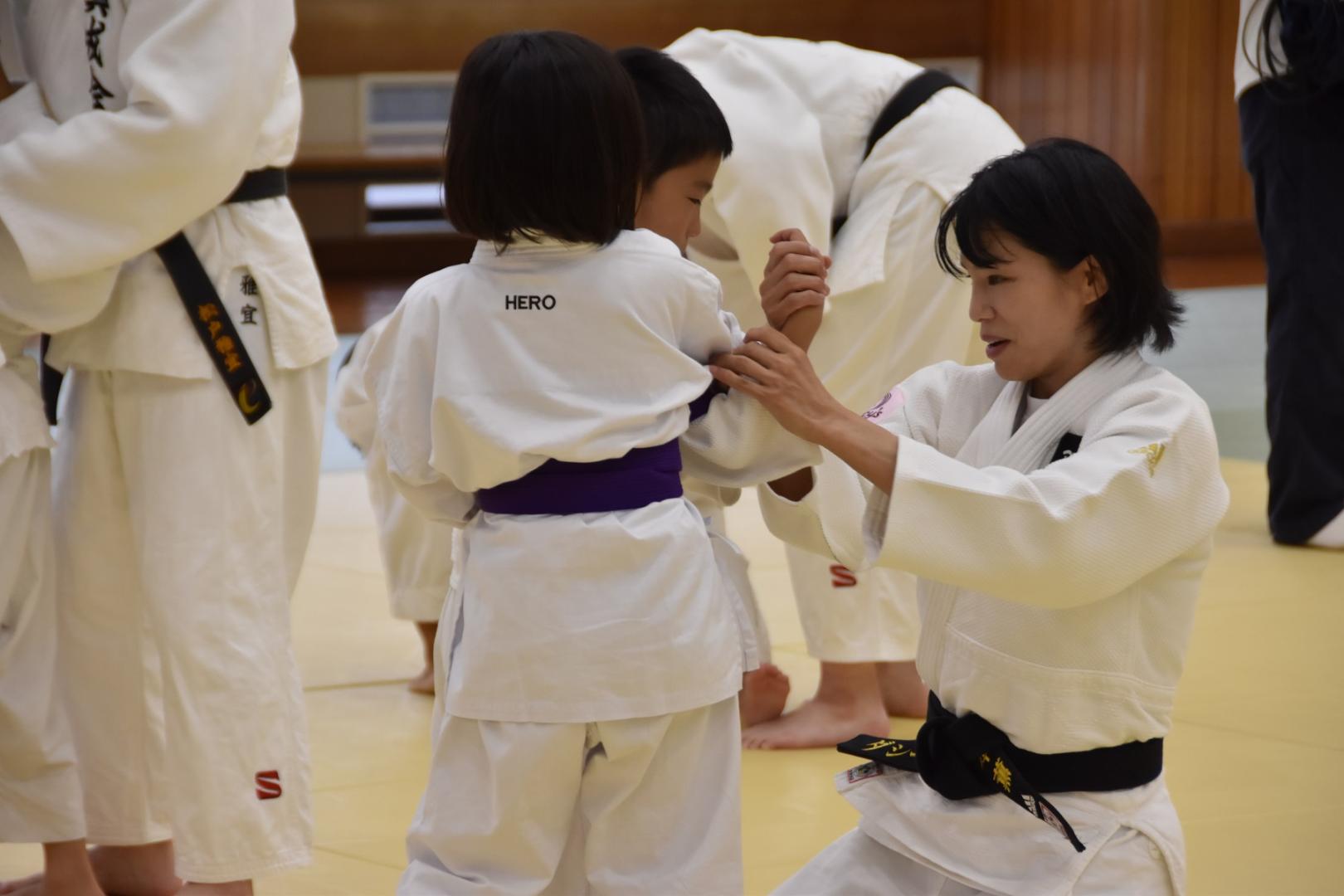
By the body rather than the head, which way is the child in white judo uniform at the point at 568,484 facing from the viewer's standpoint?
away from the camera

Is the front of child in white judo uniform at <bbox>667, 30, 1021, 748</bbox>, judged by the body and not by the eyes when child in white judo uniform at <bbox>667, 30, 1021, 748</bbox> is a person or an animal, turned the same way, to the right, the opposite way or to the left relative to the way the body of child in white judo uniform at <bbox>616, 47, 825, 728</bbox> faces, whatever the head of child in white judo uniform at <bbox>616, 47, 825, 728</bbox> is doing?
the opposite way

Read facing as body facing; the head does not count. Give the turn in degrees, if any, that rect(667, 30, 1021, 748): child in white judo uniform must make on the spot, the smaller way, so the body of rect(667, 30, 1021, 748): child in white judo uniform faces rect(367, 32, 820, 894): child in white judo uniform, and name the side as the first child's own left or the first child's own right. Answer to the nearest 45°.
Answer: approximately 90° to the first child's own left

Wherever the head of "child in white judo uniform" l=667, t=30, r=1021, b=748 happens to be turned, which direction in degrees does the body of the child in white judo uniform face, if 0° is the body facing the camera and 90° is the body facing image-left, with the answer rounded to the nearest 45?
approximately 90°

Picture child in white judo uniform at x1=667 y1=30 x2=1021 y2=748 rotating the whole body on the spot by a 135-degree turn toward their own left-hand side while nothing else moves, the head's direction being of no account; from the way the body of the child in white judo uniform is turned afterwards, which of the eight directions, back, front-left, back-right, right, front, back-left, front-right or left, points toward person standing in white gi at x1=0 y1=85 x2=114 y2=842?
right

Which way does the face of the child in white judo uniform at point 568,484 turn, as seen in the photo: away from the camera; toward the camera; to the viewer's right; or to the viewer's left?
away from the camera

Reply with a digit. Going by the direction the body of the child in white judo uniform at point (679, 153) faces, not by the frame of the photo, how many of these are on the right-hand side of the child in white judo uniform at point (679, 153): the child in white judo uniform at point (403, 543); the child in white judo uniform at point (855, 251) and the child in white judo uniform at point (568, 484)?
1

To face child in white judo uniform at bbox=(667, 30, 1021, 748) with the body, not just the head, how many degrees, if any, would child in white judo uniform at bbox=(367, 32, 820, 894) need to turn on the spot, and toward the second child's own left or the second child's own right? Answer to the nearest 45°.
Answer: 0° — they already face them

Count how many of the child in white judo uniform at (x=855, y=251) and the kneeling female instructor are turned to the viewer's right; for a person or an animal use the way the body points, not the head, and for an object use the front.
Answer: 0

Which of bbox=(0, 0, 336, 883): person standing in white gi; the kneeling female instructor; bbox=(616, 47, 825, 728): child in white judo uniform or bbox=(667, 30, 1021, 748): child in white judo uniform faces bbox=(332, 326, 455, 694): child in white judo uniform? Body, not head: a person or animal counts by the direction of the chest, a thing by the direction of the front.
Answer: bbox=(667, 30, 1021, 748): child in white judo uniform

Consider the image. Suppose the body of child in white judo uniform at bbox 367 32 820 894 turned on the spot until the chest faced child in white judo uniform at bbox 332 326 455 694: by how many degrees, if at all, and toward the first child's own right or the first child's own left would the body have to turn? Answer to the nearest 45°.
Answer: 0° — they already face them
